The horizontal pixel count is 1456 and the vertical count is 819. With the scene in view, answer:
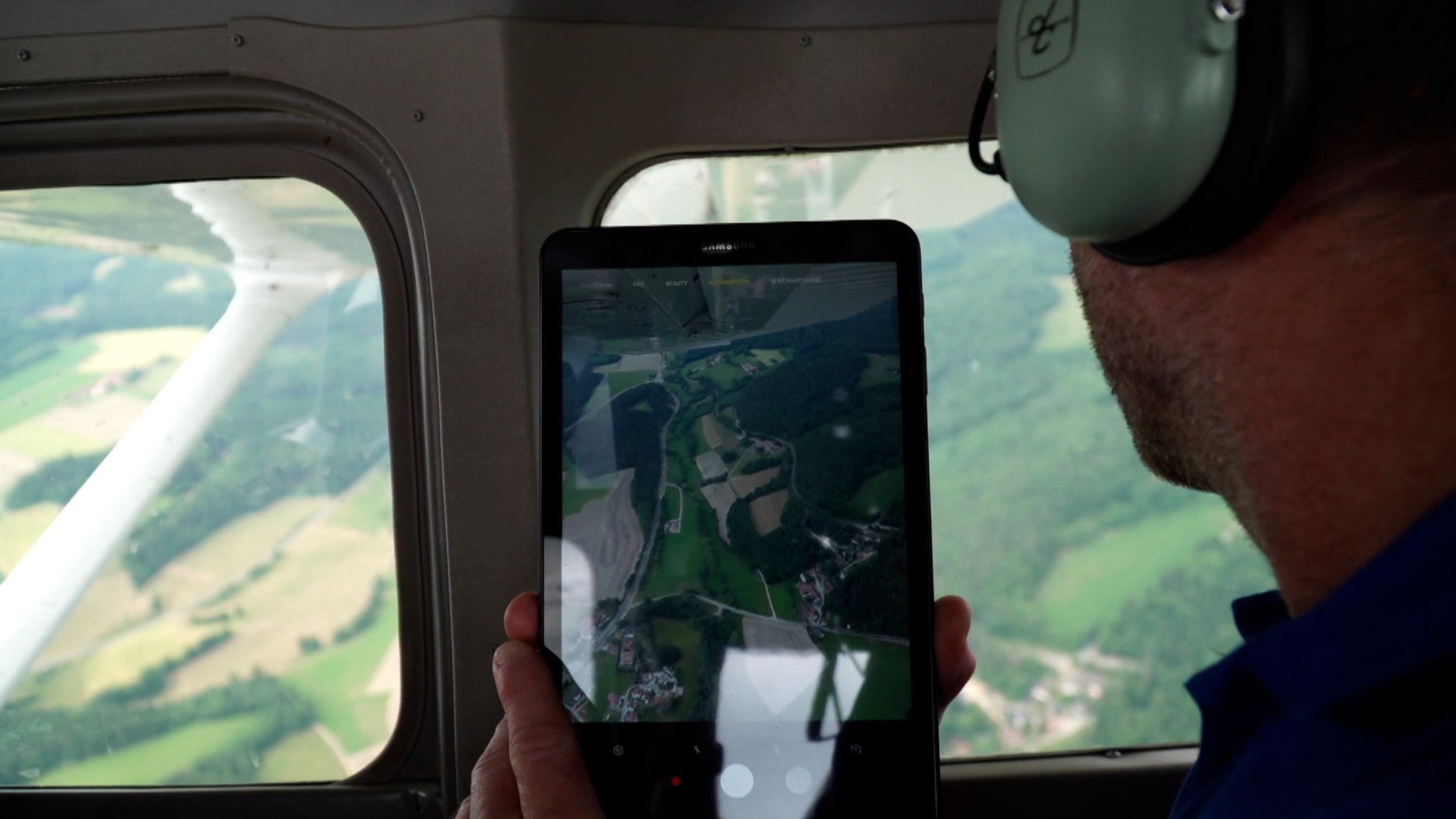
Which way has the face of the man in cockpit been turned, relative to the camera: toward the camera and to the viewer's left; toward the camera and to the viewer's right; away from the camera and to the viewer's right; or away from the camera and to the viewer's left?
away from the camera and to the viewer's left

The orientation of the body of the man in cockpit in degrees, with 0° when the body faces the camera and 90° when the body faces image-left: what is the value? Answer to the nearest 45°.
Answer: approximately 135°
